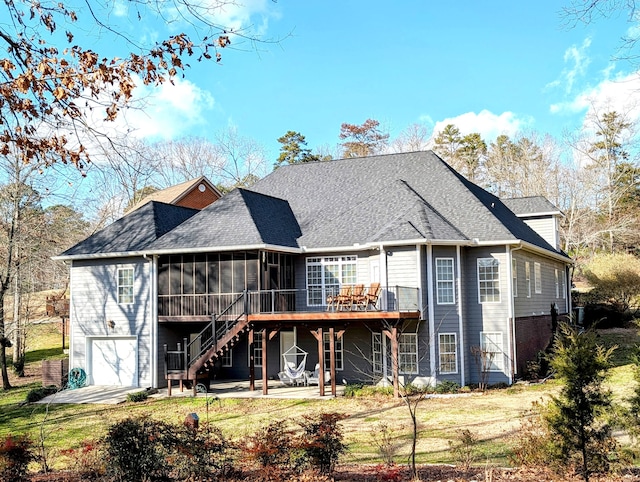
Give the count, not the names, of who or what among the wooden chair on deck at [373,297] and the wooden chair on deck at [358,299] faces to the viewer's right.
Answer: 0

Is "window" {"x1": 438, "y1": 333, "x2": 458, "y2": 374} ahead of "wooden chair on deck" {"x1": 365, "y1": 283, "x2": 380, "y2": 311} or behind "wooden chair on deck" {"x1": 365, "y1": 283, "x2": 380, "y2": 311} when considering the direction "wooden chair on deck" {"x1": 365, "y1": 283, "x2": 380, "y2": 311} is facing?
behind

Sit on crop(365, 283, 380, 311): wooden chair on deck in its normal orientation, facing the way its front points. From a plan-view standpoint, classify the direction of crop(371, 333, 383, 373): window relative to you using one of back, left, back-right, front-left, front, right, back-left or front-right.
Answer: back-right

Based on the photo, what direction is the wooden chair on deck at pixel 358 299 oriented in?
toward the camera

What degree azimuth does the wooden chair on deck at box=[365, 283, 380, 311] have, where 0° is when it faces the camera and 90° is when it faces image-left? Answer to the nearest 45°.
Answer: approximately 45°
